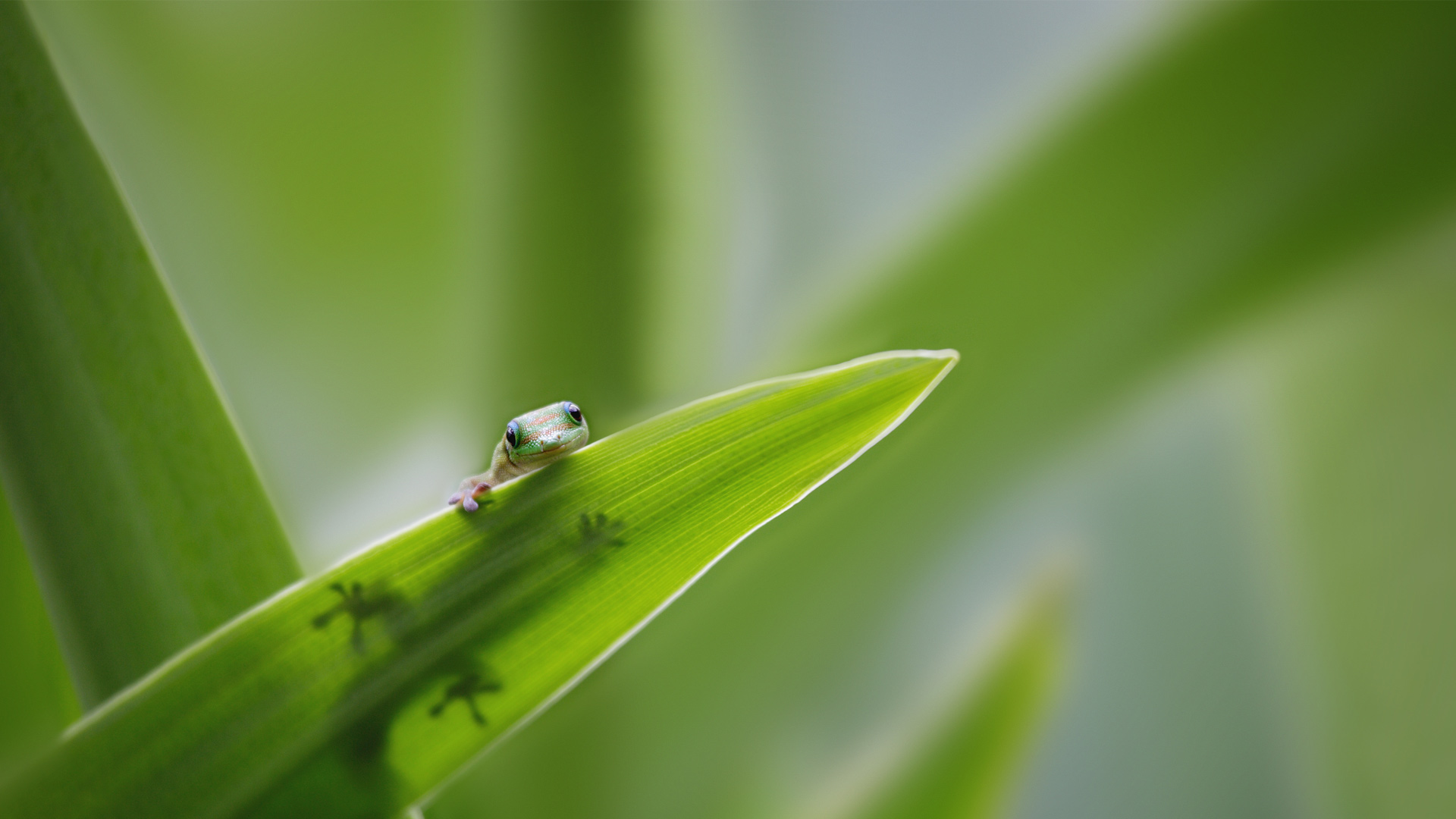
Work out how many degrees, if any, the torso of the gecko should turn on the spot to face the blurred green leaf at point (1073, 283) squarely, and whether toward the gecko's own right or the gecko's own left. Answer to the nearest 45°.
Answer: approximately 90° to the gecko's own left

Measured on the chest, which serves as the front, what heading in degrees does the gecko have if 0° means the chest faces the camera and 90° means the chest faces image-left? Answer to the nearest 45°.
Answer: approximately 0°

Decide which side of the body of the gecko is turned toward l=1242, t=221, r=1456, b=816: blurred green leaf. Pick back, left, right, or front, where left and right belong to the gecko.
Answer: left
